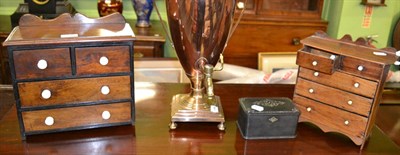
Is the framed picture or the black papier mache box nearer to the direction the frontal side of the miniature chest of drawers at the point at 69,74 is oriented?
the black papier mache box

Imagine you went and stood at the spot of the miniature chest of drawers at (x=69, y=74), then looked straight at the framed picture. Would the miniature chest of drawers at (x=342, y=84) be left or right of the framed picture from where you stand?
right

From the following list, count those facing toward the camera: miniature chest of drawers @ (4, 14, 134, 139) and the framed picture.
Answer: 2

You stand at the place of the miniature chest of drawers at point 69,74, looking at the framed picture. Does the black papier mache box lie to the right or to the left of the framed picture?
right

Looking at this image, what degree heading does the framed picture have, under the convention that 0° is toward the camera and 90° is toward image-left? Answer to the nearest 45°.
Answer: approximately 0°

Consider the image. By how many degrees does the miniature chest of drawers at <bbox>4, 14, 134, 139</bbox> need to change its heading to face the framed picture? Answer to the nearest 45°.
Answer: approximately 135° to its left

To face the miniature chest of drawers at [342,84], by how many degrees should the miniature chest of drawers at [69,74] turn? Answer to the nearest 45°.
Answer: approximately 90° to its left

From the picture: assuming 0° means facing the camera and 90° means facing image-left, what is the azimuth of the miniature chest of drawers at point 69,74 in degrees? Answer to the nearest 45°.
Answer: approximately 0°
